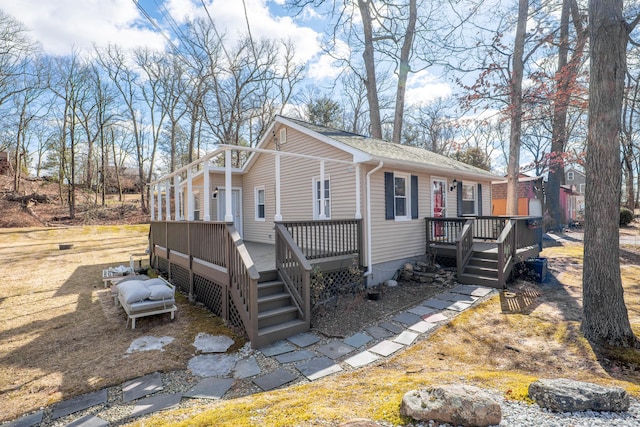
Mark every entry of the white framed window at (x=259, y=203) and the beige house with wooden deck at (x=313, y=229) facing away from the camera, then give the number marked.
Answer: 0

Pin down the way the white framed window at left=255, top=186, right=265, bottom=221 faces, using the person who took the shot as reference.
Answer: facing the viewer and to the left of the viewer

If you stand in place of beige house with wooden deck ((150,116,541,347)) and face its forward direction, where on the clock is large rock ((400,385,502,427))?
The large rock is roughly at 1 o'clock from the beige house with wooden deck.

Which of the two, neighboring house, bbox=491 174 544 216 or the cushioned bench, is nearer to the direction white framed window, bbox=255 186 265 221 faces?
the cushioned bench

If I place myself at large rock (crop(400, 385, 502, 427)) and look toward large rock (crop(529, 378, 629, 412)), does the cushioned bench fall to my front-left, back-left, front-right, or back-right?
back-left

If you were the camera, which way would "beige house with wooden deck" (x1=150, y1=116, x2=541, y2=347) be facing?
facing the viewer and to the right of the viewer

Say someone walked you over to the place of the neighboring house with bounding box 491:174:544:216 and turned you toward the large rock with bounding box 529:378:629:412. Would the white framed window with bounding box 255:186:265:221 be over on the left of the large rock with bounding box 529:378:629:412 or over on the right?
right

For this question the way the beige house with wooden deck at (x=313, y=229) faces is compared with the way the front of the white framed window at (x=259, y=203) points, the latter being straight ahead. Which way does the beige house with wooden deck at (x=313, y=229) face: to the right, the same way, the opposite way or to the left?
to the left

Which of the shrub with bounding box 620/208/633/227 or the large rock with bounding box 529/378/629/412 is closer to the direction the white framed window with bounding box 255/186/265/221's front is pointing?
the large rock

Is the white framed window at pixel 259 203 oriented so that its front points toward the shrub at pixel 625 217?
no

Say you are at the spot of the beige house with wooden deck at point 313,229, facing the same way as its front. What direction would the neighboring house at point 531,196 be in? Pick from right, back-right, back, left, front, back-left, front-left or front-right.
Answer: left

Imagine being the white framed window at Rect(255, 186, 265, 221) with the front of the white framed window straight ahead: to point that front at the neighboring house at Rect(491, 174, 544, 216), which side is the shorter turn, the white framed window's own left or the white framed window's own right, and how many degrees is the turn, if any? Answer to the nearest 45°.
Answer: approximately 135° to the white framed window's own left

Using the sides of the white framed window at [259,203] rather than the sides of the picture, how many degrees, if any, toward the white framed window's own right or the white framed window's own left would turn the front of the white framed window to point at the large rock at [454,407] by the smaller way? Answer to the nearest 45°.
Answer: approximately 45° to the white framed window's own left

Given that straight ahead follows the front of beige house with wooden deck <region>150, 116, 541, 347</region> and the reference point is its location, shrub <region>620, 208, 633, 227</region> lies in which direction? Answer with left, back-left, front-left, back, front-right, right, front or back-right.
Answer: left
